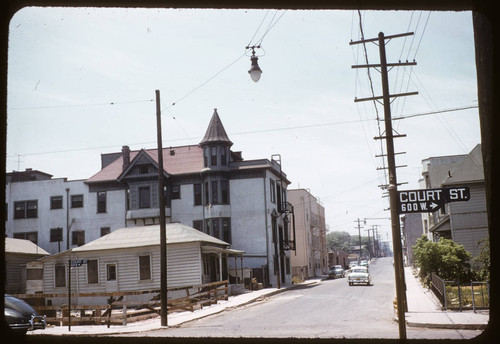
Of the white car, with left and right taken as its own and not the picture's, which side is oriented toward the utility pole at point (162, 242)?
front

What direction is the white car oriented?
toward the camera

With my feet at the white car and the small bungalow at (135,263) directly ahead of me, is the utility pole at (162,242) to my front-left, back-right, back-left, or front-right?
front-left

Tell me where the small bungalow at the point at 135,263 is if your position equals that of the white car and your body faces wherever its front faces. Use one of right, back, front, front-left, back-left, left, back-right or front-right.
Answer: front-right

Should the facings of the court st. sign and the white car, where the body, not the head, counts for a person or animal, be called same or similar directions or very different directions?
same or similar directions

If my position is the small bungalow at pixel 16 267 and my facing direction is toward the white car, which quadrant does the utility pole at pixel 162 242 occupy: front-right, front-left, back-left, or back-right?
front-right

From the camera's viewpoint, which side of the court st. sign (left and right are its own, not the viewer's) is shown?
front

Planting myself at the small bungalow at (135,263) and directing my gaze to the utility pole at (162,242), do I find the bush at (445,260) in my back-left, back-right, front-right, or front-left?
front-left

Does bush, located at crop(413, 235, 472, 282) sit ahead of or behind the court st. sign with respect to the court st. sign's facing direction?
behind

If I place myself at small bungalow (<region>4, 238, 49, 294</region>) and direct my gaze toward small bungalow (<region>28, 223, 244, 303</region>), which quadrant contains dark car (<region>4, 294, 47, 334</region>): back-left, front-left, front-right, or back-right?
front-right

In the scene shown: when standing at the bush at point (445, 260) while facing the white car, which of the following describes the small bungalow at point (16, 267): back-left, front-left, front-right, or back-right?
front-left
